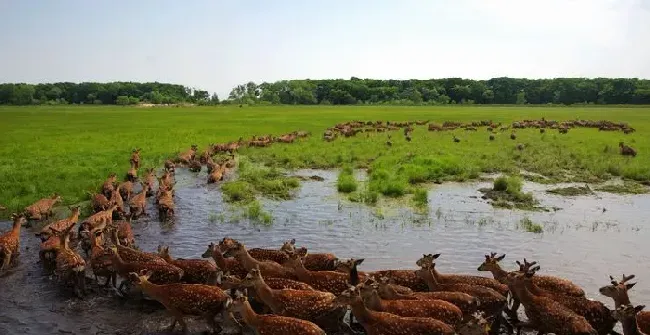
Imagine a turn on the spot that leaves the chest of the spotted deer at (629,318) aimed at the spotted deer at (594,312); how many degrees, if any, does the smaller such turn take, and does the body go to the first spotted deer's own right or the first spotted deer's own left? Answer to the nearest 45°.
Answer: approximately 45° to the first spotted deer's own right

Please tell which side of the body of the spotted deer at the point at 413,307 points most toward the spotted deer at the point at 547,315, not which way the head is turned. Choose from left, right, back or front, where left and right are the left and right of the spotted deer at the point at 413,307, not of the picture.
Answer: back

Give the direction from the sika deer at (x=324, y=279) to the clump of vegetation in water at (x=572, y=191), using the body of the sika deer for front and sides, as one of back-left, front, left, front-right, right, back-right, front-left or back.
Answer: back-right

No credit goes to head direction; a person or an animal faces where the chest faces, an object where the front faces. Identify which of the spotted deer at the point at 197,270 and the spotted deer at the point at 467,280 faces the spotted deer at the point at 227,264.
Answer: the spotted deer at the point at 467,280

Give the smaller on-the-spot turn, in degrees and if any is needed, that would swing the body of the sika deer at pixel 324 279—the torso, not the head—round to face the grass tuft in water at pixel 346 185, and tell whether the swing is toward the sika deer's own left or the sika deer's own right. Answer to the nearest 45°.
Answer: approximately 90° to the sika deer's own right

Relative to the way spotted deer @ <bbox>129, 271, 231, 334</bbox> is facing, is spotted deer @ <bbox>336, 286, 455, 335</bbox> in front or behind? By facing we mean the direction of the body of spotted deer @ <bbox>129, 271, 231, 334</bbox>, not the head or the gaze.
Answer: behind

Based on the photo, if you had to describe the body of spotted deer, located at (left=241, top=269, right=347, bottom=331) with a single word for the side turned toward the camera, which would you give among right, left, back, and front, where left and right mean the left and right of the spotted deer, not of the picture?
left
